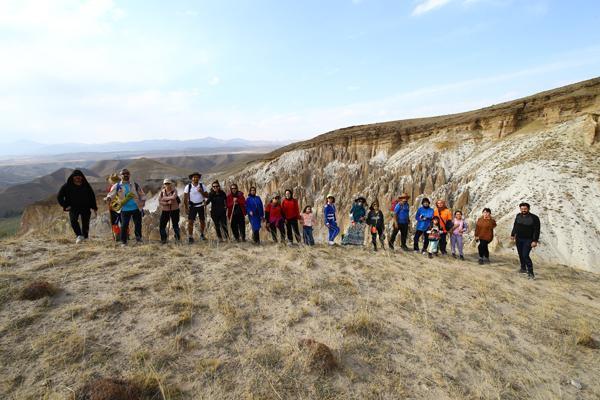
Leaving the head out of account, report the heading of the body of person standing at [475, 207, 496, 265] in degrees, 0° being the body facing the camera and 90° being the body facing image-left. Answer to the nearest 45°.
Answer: approximately 0°

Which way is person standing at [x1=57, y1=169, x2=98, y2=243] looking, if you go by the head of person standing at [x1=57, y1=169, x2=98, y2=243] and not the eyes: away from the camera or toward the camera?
toward the camera

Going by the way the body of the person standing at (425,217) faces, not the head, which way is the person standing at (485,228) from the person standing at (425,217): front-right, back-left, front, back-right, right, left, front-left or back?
left

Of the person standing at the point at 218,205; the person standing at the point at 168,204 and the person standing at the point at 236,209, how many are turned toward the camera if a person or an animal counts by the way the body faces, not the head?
3

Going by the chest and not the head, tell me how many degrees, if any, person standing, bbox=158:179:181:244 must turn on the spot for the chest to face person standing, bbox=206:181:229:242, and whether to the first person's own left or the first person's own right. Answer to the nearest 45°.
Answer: approximately 90° to the first person's own left

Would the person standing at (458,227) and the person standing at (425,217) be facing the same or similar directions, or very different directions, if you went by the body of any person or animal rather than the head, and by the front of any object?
same or similar directions

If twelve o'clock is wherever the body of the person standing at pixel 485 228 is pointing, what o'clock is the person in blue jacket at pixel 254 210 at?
The person in blue jacket is roughly at 2 o'clock from the person standing.

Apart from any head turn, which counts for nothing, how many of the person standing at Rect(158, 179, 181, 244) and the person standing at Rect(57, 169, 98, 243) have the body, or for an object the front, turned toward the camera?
2

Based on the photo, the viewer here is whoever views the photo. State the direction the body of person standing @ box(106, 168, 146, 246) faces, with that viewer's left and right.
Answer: facing the viewer

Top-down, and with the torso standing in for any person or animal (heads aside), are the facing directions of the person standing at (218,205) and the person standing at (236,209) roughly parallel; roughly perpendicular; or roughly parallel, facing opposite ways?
roughly parallel

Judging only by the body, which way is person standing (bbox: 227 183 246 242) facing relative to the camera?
toward the camera

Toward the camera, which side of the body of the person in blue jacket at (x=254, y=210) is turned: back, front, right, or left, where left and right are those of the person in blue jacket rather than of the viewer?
front

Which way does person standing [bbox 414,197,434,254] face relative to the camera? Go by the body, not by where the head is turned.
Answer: toward the camera

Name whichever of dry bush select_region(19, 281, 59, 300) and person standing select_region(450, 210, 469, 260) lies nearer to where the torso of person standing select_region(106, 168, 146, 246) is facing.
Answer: the dry bush

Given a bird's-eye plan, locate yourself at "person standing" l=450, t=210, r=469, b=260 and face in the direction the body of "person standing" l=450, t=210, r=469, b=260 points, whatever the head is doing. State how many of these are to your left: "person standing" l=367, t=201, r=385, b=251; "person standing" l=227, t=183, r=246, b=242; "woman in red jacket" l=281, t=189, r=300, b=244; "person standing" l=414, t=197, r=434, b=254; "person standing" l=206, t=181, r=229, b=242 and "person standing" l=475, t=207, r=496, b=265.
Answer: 1
